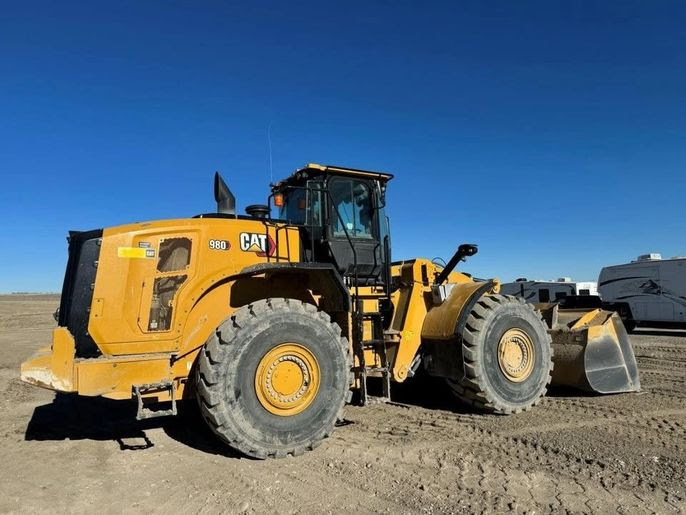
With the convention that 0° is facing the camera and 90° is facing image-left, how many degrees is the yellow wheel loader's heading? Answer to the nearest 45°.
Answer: approximately 225°

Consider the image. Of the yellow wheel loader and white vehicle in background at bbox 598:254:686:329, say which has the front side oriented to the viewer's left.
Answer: the white vehicle in background

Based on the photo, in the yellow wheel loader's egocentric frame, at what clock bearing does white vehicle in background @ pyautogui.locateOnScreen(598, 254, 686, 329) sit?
The white vehicle in background is roughly at 12 o'clock from the yellow wheel loader.

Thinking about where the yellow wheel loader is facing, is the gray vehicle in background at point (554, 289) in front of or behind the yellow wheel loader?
in front

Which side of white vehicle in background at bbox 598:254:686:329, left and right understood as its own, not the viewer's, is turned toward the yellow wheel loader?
left

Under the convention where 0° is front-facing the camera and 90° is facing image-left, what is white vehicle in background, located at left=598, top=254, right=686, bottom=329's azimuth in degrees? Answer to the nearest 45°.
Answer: approximately 90°

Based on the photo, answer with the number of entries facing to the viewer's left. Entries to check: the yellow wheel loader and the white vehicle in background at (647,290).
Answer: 1

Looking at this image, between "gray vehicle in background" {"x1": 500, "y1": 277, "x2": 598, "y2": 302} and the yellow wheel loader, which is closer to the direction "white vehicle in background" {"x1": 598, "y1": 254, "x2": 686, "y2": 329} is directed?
the gray vehicle in background
